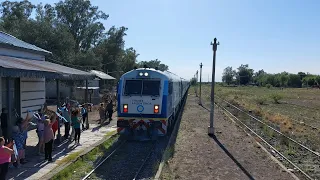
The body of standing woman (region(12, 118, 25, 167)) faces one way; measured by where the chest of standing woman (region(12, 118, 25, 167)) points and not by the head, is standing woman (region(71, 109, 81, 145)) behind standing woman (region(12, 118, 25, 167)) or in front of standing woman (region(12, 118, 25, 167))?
in front

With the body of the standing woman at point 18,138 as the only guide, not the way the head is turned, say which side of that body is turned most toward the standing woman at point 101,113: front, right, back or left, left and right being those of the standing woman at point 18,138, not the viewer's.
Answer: front

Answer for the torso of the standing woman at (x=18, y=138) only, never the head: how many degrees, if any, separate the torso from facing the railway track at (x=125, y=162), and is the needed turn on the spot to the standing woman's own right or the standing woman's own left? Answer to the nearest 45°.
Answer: approximately 45° to the standing woman's own right

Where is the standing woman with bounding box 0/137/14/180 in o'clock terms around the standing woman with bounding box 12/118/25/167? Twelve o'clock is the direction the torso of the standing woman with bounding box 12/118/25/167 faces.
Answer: the standing woman with bounding box 0/137/14/180 is roughly at 5 o'clock from the standing woman with bounding box 12/118/25/167.

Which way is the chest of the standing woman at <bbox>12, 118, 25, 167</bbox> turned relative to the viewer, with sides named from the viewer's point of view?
facing away from the viewer and to the right of the viewer
